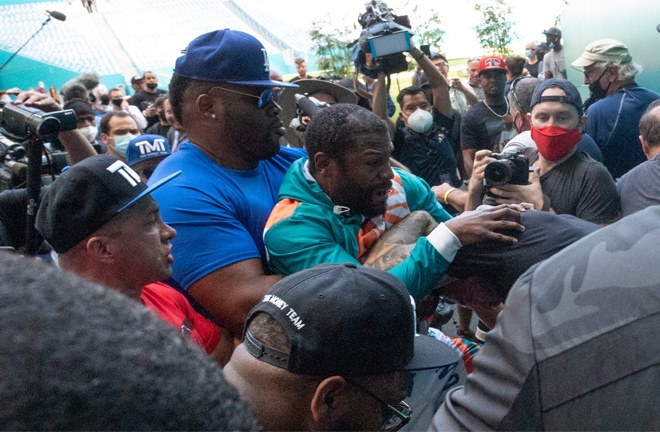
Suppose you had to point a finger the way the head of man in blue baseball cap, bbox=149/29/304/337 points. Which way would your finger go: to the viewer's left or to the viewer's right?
to the viewer's right

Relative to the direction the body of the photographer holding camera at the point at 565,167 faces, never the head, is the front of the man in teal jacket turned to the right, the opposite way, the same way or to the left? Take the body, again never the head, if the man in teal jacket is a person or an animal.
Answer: to the left

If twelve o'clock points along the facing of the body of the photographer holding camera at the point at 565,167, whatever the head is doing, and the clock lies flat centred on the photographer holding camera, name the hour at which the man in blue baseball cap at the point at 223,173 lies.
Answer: The man in blue baseball cap is roughly at 12 o'clock from the photographer holding camera.

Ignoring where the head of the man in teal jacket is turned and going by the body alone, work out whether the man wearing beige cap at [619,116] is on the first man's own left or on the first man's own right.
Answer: on the first man's own left

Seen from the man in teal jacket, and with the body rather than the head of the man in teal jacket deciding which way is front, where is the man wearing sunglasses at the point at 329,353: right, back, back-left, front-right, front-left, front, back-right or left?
front-right

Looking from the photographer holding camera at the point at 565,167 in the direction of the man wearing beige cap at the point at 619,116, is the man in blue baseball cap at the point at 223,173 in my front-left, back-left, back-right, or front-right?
back-left

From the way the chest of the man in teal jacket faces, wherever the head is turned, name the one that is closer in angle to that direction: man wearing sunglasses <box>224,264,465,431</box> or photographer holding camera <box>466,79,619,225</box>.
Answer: the man wearing sunglasses

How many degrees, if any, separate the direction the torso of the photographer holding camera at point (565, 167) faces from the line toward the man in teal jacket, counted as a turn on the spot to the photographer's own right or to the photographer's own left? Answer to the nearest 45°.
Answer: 0° — they already face them

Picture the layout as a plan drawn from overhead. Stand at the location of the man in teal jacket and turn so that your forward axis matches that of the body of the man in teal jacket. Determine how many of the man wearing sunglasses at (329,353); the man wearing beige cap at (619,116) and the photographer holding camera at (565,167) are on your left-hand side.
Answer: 2

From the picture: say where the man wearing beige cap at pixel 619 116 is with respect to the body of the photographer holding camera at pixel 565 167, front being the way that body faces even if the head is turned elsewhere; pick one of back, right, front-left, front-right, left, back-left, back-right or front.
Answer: back-right

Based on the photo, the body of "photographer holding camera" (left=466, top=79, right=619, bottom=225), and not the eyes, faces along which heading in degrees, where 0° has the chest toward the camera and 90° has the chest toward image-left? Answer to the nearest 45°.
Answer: approximately 45°

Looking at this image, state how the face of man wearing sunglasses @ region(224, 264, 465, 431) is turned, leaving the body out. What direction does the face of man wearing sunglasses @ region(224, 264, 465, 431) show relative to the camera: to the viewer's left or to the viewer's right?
to the viewer's right

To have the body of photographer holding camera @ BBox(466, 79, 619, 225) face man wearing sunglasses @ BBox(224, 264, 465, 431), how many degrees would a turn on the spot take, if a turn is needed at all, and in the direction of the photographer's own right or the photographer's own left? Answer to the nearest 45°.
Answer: approximately 45° to the photographer's own left
